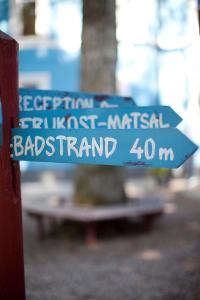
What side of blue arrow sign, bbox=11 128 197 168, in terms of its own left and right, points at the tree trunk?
back

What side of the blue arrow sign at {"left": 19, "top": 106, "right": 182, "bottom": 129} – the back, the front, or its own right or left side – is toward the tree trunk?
back

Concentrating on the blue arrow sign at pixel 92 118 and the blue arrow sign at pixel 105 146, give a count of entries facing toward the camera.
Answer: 2

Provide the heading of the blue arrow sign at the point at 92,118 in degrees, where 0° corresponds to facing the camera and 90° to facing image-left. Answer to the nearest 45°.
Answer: approximately 0°

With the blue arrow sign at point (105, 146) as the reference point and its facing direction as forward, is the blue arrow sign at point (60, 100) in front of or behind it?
behind
